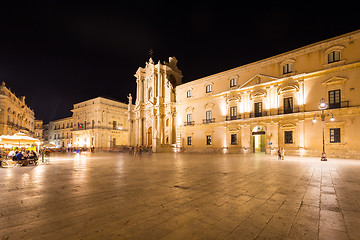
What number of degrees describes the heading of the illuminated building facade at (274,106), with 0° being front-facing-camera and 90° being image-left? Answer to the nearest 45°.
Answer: approximately 45°

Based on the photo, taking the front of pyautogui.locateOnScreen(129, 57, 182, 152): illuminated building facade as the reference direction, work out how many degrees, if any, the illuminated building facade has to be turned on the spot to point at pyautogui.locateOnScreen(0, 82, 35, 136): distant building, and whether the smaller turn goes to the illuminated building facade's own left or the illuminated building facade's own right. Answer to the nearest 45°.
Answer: approximately 45° to the illuminated building facade's own right

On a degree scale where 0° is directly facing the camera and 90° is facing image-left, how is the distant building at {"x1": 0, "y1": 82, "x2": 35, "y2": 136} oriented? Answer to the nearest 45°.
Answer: approximately 315°

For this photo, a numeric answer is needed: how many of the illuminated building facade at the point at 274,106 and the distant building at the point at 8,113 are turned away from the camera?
0

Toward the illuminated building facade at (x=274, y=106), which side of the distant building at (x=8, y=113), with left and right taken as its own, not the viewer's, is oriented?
front
